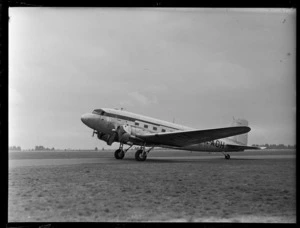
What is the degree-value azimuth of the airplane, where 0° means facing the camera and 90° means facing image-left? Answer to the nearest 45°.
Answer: approximately 45°
